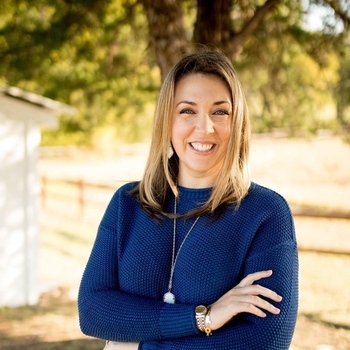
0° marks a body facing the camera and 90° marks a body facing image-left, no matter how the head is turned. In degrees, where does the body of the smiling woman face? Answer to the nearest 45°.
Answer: approximately 0°

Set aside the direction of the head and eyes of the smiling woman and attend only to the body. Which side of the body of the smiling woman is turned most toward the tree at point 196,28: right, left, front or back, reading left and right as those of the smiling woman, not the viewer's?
back

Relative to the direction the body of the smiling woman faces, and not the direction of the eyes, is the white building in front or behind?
behind
